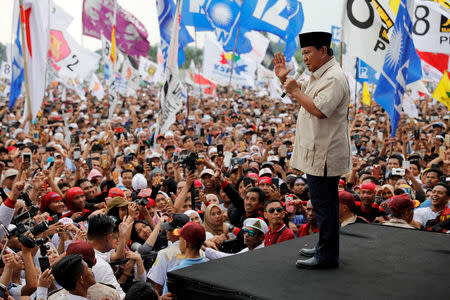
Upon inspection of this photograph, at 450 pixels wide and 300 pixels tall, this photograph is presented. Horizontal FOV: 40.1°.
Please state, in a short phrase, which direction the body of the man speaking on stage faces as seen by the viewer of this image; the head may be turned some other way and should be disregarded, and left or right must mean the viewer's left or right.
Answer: facing to the left of the viewer

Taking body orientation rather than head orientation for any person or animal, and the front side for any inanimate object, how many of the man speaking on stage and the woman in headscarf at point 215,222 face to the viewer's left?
1

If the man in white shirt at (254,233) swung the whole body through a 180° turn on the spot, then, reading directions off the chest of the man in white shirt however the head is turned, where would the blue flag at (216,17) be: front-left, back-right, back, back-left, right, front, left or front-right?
front-left

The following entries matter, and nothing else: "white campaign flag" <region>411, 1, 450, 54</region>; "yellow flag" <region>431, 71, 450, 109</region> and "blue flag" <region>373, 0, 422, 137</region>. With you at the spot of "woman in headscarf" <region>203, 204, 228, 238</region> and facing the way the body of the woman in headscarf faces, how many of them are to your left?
3

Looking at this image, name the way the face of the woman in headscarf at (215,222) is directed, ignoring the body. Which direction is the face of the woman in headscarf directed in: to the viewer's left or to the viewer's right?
to the viewer's right

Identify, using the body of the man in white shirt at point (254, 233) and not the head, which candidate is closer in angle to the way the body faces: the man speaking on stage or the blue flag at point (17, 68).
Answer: the man speaking on stage

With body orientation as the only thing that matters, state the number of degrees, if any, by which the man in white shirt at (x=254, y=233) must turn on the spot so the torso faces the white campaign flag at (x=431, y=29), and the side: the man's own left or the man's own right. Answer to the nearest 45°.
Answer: approximately 180°

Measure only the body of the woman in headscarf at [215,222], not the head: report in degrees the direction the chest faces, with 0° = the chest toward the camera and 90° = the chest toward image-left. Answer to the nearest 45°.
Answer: approximately 315°

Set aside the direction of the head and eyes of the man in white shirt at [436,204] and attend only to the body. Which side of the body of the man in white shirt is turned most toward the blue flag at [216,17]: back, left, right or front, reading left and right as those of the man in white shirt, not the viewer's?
right

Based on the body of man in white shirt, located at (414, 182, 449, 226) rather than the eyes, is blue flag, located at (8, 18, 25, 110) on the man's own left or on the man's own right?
on the man's own right

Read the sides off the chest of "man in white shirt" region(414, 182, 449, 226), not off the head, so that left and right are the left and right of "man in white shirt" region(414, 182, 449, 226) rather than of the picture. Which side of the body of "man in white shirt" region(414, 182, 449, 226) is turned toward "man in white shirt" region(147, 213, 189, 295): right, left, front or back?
front
